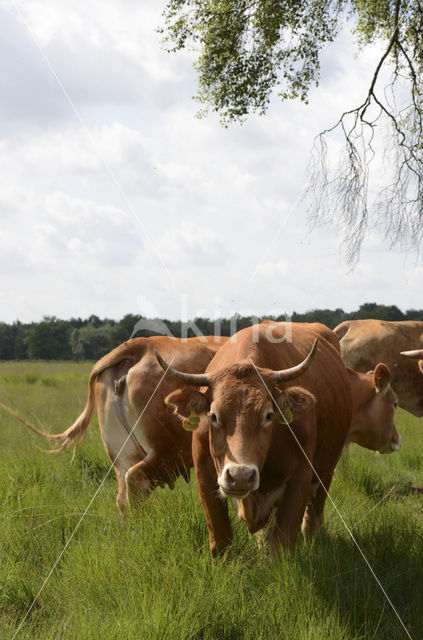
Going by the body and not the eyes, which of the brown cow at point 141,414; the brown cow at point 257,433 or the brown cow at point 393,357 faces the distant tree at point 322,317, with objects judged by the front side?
the brown cow at point 141,414

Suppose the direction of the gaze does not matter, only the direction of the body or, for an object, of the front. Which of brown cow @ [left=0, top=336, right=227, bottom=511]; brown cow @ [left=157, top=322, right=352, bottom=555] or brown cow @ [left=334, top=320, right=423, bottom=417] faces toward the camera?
brown cow @ [left=157, top=322, right=352, bottom=555]

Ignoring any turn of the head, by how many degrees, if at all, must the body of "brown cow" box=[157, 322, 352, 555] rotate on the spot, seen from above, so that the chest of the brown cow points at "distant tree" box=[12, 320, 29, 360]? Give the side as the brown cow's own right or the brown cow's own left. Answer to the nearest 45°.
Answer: approximately 135° to the brown cow's own right

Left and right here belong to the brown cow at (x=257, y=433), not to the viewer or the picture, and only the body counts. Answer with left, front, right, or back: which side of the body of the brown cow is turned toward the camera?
front

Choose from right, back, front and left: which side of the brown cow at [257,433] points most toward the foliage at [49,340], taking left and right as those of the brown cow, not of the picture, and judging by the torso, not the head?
back

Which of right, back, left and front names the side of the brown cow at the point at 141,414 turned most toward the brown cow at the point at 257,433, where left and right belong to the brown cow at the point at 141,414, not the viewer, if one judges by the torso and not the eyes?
right

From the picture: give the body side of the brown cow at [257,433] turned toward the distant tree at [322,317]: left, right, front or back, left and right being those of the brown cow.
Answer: back

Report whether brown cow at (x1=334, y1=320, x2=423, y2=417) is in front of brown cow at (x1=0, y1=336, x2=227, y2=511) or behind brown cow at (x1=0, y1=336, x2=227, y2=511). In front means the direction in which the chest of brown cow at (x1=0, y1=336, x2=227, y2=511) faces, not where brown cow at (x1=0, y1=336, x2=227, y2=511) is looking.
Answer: in front

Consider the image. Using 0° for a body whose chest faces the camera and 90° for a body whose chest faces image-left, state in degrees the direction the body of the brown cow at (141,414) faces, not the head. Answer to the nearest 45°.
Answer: approximately 225°
